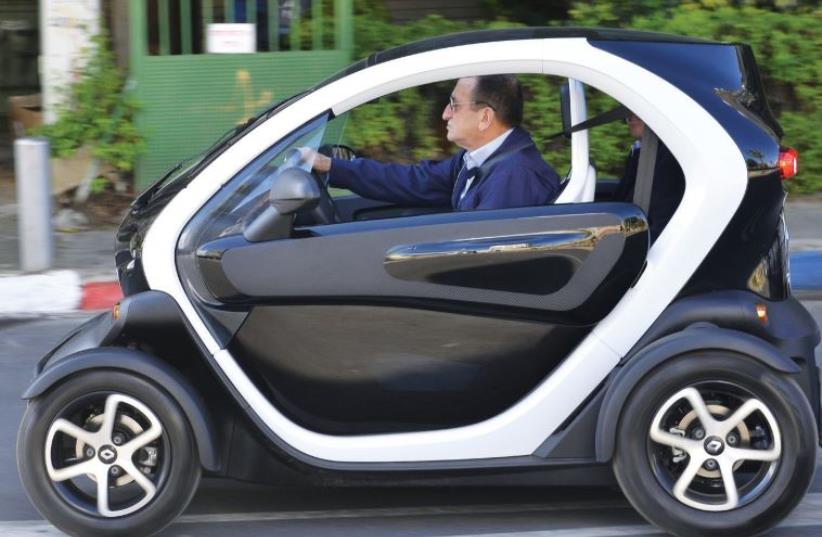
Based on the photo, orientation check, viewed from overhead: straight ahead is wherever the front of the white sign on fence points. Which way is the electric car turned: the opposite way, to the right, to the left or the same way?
to the right

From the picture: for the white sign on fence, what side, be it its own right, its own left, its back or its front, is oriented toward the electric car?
front

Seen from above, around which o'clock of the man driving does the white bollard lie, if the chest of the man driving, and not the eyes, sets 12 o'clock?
The white bollard is roughly at 2 o'clock from the man driving.

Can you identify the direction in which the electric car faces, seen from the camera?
facing to the left of the viewer

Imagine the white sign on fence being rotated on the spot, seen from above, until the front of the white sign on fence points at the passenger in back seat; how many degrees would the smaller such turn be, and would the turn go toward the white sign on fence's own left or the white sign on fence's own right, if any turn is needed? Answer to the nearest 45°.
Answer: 0° — it already faces them

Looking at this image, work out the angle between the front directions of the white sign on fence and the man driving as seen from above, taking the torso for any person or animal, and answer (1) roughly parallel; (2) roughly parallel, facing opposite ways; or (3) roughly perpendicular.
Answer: roughly perpendicular

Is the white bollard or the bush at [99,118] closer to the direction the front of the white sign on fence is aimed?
the white bollard

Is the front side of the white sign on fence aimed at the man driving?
yes

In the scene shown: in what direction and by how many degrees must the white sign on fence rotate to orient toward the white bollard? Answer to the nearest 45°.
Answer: approximately 45° to its right

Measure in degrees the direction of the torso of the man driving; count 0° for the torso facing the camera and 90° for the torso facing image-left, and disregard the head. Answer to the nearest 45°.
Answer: approximately 90°

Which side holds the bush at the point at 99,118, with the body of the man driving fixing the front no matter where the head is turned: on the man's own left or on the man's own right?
on the man's own right

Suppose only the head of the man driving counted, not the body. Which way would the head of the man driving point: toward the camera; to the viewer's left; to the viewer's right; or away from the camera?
to the viewer's left

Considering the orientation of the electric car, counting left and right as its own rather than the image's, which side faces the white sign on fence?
right
